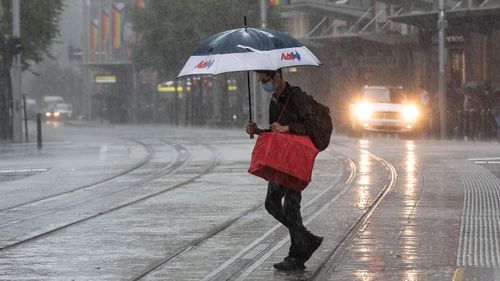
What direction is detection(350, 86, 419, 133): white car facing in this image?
toward the camera

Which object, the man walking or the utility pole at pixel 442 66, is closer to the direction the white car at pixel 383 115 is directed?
the man walking

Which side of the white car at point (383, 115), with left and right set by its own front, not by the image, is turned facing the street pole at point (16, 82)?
right

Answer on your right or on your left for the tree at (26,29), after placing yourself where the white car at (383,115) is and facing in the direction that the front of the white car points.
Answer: on your right

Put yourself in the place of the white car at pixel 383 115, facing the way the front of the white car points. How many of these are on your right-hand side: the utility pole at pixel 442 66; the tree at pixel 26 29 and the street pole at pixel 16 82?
2

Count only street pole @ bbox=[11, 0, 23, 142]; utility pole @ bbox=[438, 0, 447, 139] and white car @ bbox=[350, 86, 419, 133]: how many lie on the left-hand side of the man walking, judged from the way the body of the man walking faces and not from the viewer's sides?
0

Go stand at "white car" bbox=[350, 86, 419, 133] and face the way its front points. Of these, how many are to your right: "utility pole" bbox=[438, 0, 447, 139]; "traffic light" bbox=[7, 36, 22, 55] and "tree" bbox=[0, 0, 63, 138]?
2

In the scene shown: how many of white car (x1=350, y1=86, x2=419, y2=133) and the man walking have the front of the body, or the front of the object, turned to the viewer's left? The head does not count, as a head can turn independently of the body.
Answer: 1

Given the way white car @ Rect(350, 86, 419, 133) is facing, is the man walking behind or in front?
in front

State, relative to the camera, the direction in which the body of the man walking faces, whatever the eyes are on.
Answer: to the viewer's left

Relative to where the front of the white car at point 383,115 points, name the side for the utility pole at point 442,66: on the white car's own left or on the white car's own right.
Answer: on the white car's own left

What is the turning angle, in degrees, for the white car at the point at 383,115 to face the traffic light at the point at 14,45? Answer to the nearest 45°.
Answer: approximately 90° to its right

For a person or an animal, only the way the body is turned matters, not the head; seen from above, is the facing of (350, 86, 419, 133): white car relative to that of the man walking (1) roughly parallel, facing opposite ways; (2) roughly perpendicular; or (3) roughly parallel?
roughly perpendicular
